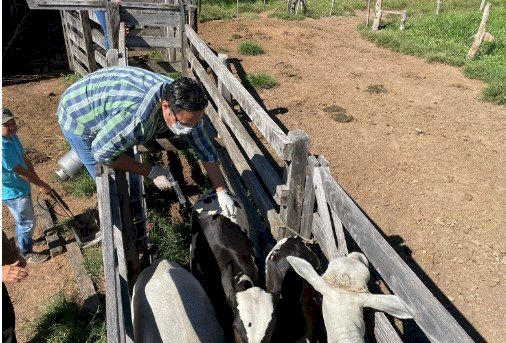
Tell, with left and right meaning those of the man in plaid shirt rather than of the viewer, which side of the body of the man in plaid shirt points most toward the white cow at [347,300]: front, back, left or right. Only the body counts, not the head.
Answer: front

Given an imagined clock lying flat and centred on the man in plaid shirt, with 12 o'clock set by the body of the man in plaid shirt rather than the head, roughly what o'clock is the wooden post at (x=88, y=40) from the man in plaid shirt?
The wooden post is roughly at 7 o'clock from the man in plaid shirt.

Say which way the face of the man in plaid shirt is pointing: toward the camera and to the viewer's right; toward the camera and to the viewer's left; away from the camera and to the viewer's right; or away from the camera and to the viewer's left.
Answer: toward the camera and to the viewer's right

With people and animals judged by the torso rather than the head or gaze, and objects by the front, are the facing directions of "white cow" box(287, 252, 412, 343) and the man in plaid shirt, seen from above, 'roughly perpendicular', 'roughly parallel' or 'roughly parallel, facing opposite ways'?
roughly perpendicular

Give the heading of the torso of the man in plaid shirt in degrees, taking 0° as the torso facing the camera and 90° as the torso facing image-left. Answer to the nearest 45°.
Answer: approximately 315°

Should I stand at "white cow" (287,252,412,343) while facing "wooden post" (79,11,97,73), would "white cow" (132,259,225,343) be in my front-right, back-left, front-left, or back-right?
front-left

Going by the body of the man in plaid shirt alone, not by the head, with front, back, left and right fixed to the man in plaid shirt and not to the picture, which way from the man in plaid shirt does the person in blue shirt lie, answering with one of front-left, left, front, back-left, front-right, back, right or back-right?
back

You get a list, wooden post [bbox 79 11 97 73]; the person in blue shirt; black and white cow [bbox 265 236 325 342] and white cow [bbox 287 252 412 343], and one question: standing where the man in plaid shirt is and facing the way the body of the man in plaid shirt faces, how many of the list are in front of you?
2
